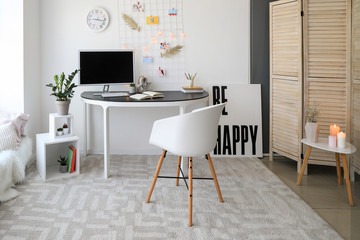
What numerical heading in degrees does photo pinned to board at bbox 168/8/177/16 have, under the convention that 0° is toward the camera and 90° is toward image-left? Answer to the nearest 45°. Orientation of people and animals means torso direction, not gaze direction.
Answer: approximately 0°

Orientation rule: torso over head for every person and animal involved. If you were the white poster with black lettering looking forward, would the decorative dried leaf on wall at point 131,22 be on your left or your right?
on your right

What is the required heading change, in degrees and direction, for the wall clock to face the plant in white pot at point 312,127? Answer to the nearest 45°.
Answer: approximately 45° to its left

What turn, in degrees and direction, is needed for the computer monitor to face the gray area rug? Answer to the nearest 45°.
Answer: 0° — it already faces it

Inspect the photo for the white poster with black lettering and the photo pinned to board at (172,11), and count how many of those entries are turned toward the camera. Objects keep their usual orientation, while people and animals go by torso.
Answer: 2

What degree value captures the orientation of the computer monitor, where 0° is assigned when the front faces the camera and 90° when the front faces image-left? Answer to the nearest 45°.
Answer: approximately 0°
